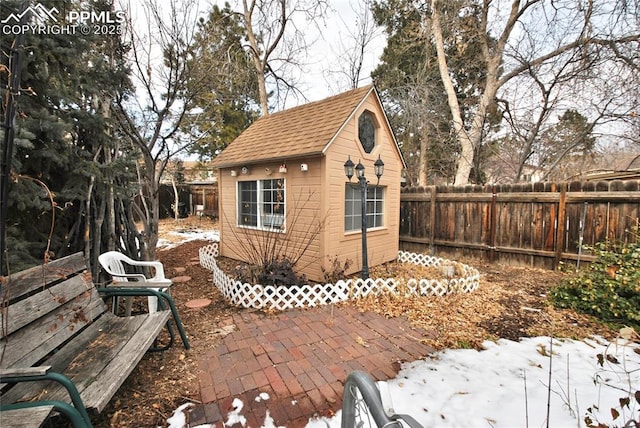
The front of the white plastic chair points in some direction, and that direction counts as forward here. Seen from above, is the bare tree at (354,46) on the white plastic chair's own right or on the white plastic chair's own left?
on the white plastic chair's own left

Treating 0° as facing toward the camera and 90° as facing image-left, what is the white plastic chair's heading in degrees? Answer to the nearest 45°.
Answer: approximately 315°

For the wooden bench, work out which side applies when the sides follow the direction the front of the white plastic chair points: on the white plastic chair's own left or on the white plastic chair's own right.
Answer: on the white plastic chair's own right

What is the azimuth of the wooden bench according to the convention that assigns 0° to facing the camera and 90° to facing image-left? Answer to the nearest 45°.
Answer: approximately 315°

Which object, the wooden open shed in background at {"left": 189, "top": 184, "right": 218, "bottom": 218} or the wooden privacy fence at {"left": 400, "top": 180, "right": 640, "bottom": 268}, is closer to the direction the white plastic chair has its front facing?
the wooden privacy fence

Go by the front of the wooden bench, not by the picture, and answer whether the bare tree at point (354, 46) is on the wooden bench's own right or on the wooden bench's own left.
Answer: on the wooden bench's own left

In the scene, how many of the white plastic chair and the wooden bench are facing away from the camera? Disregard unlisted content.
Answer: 0

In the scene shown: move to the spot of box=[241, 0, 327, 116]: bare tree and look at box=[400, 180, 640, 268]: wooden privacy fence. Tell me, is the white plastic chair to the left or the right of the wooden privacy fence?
right

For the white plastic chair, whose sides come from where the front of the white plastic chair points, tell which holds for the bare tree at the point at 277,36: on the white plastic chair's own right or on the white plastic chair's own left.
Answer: on the white plastic chair's own left

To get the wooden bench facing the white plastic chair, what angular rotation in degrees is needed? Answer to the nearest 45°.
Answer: approximately 135° to its left

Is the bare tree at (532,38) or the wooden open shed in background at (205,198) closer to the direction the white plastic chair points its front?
the bare tree

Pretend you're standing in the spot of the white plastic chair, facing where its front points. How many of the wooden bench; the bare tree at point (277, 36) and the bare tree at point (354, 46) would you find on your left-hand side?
2
